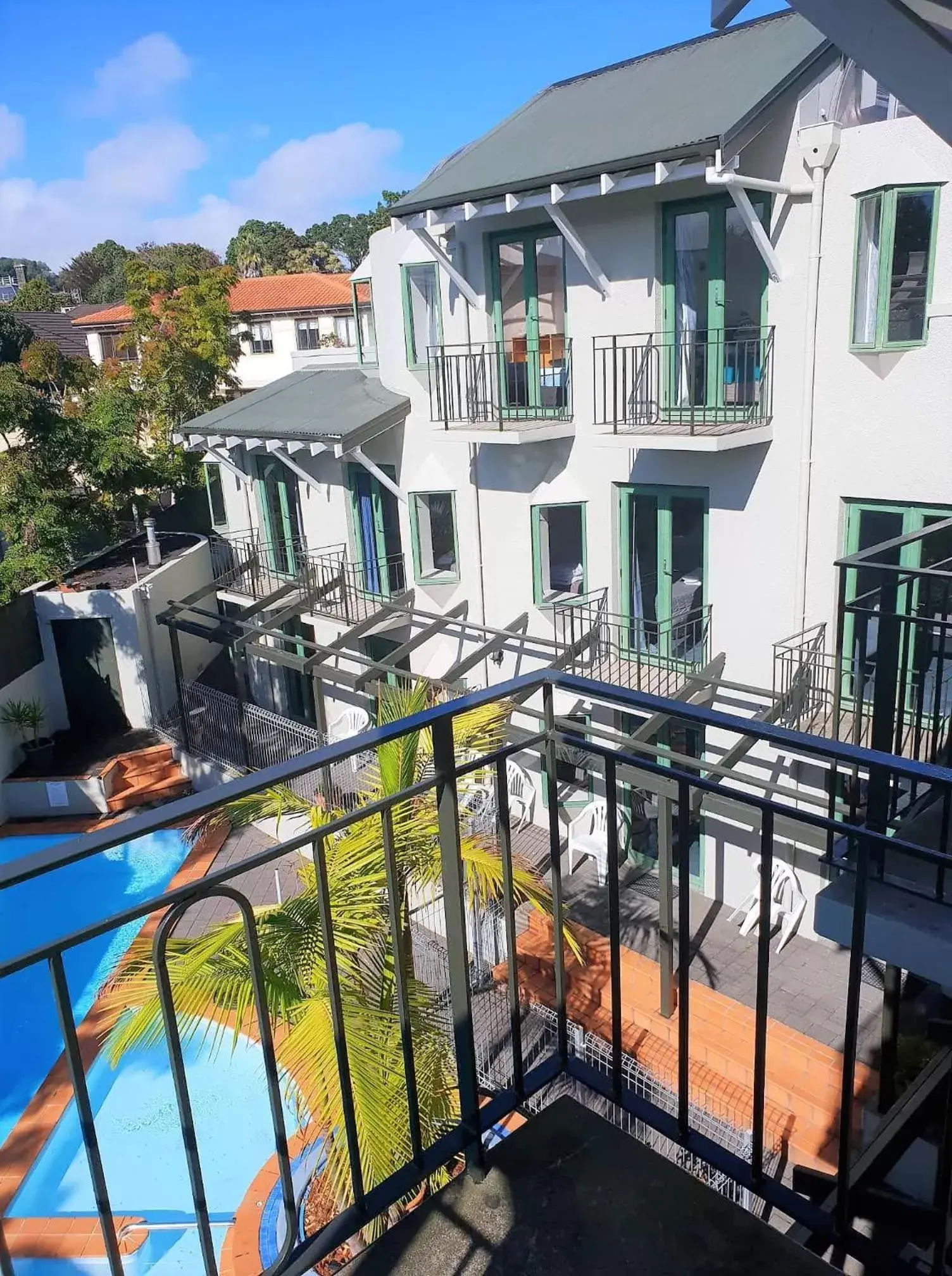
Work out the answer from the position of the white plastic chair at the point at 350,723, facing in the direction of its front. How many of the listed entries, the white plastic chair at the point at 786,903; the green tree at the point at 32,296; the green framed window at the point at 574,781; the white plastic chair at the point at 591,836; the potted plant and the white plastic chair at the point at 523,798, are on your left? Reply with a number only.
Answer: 4

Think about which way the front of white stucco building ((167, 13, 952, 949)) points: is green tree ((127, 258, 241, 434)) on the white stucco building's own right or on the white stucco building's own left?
on the white stucco building's own right

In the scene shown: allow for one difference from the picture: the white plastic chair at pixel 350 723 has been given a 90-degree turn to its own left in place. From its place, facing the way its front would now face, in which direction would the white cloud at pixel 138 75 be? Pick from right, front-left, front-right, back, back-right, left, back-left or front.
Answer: back-left

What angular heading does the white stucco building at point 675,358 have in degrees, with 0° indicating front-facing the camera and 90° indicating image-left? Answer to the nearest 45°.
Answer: approximately 45°

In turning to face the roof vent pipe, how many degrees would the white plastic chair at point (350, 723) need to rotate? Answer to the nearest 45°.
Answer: approximately 90° to its right

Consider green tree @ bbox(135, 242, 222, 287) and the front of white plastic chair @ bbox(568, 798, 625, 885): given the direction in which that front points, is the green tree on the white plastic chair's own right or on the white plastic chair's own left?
on the white plastic chair's own right

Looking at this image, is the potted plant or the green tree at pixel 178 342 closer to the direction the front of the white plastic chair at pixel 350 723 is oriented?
the potted plant

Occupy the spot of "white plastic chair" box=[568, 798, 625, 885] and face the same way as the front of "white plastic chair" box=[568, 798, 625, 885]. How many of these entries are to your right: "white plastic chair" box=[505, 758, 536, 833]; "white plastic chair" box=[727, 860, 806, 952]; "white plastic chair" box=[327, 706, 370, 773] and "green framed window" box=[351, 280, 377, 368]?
3

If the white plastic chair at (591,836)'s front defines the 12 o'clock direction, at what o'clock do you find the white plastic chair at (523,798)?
the white plastic chair at (523,798) is roughly at 3 o'clock from the white plastic chair at (591,836).

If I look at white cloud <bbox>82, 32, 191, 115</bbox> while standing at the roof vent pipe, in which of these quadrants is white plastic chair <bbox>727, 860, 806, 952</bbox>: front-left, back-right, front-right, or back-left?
back-right
